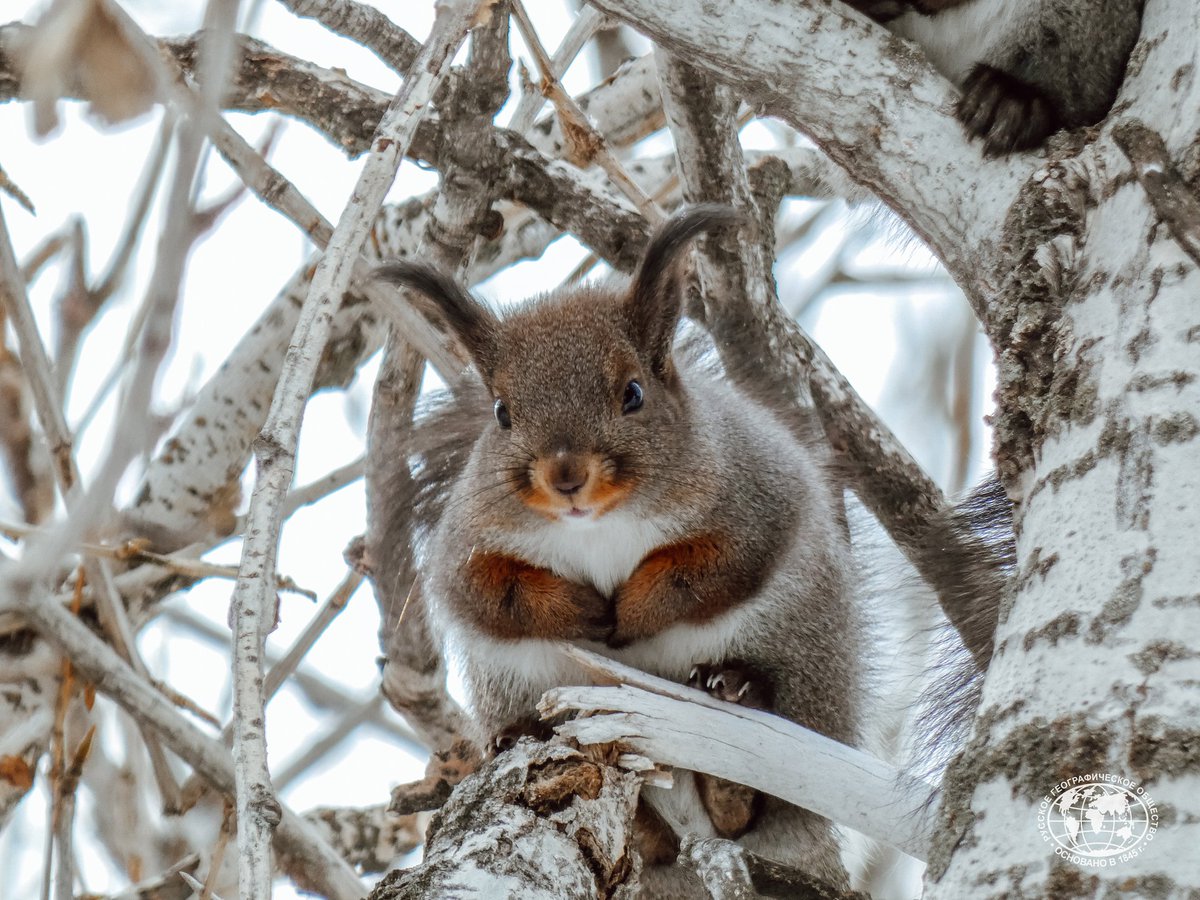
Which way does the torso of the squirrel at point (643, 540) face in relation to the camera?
toward the camera

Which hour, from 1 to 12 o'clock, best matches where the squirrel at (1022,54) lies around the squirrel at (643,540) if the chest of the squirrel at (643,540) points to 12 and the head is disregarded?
the squirrel at (1022,54) is roughly at 9 o'clock from the squirrel at (643,540).
